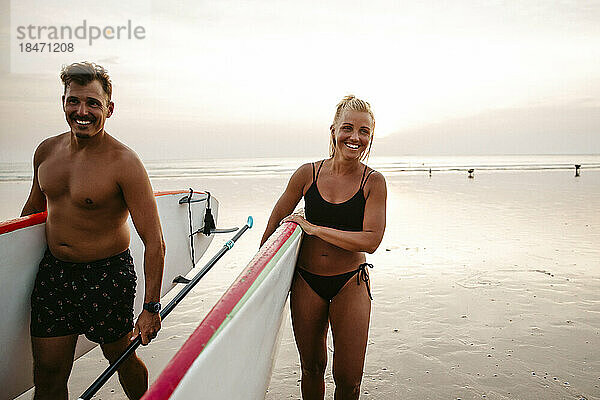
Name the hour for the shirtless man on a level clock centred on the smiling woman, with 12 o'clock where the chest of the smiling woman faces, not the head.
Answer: The shirtless man is roughly at 3 o'clock from the smiling woman.

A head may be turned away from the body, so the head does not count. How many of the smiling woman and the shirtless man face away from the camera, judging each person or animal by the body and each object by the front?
0

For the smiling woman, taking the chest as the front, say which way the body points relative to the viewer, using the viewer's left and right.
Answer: facing the viewer

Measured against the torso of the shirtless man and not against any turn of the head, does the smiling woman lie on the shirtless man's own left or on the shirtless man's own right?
on the shirtless man's own left

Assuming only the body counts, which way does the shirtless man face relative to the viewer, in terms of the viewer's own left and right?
facing the viewer and to the left of the viewer
